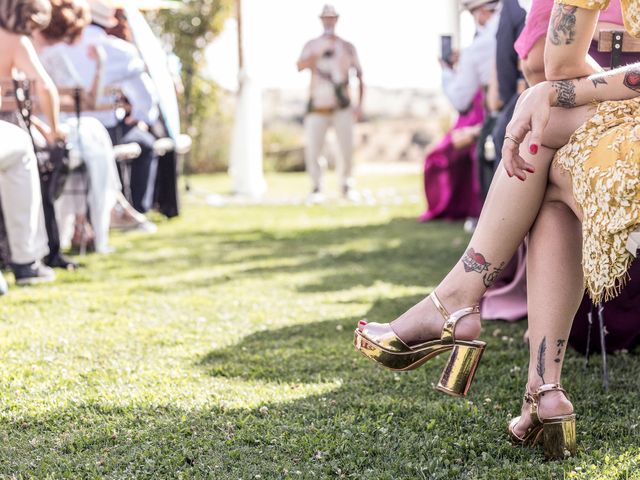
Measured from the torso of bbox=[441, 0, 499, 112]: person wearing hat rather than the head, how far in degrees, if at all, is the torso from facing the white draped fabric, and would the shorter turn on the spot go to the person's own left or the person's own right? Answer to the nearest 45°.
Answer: approximately 45° to the person's own right

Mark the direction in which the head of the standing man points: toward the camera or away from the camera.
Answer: toward the camera

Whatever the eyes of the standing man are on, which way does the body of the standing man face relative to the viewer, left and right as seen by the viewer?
facing the viewer

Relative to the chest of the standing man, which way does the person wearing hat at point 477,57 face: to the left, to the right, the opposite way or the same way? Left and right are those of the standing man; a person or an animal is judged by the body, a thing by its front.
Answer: to the right

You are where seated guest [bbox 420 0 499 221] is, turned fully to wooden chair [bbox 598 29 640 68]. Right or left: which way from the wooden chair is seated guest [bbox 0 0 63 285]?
right

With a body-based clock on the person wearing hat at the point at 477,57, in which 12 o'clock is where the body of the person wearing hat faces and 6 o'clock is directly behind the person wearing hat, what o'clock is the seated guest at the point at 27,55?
The seated guest is roughly at 11 o'clock from the person wearing hat.

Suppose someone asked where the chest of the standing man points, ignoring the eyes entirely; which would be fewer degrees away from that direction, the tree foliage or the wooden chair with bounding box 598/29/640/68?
the wooden chair

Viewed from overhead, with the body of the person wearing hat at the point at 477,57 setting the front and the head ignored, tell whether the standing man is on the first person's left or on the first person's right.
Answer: on the first person's right

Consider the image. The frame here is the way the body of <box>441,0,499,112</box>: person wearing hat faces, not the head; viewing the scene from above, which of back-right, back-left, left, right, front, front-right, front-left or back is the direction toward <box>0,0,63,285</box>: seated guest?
front-left

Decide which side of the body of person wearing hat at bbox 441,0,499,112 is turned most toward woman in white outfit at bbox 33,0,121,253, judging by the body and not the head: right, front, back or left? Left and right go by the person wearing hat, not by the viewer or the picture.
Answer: front

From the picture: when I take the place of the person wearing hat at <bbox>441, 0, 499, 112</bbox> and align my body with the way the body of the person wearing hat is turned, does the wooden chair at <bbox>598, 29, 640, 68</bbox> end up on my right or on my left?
on my left

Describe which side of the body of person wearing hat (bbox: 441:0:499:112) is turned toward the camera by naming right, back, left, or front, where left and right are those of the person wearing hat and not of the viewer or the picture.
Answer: left

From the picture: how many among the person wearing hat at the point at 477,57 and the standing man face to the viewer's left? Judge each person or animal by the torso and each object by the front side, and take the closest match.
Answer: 1

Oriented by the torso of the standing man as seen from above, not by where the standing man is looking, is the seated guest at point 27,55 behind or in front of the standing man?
in front

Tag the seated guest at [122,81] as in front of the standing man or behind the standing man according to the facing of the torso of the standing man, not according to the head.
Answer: in front

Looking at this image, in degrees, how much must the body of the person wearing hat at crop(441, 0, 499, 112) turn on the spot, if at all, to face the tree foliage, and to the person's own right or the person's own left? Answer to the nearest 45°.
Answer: approximately 45° to the person's own right

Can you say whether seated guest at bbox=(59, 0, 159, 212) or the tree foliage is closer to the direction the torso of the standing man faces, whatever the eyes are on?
the seated guest
